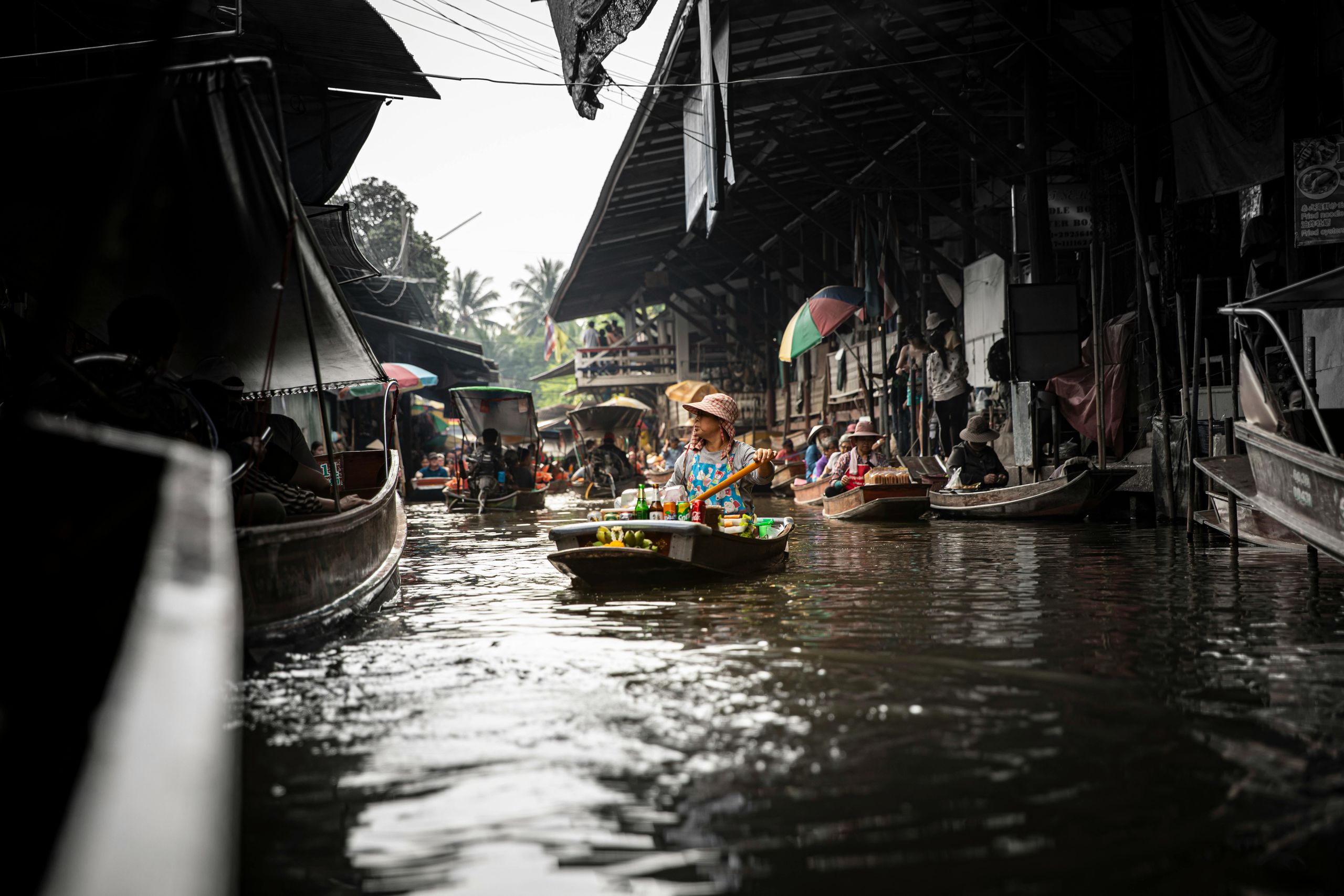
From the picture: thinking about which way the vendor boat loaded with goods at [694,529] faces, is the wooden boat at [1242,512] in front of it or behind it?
behind

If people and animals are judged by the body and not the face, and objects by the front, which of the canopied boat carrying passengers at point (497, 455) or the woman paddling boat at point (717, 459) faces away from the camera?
the canopied boat carrying passengers

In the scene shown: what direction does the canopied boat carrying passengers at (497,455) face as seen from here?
away from the camera

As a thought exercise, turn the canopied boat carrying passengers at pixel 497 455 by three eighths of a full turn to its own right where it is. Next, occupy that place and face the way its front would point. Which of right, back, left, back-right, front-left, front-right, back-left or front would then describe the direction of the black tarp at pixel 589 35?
front-right

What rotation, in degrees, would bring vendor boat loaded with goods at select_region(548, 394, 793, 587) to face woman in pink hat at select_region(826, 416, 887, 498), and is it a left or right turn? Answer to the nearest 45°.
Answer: approximately 135° to its right
